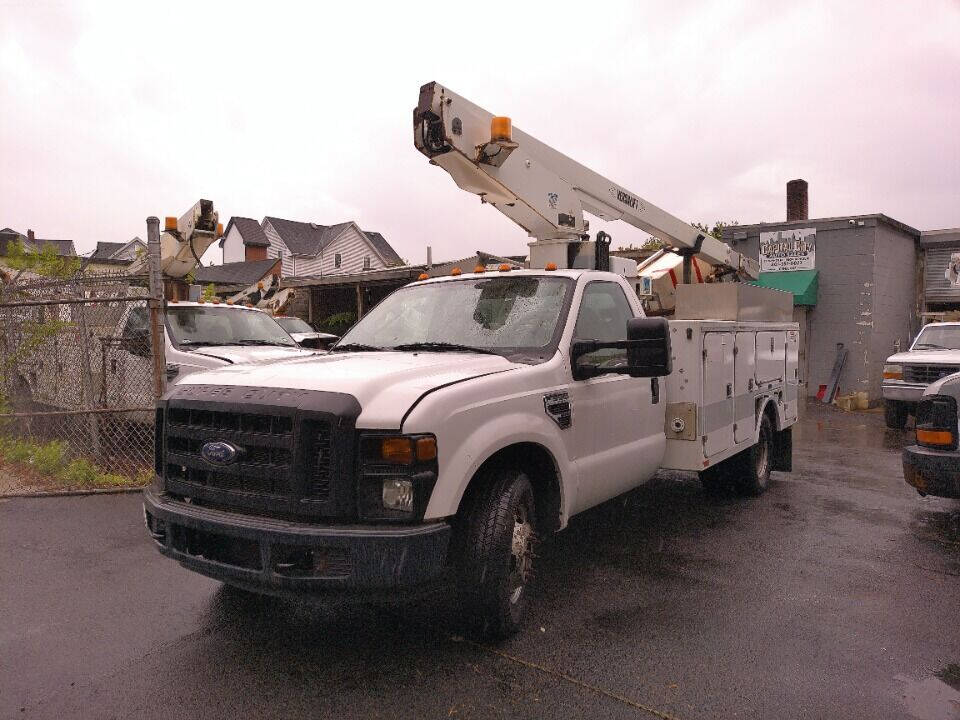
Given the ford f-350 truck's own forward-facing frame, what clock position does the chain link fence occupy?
The chain link fence is roughly at 3 o'clock from the ford f-350 truck.

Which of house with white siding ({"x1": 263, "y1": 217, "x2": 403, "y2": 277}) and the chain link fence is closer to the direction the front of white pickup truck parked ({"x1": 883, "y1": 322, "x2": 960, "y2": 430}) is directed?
the chain link fence

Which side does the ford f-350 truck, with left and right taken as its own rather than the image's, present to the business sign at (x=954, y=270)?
back

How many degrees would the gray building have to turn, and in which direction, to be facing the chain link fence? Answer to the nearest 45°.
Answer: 0° — it already faces it

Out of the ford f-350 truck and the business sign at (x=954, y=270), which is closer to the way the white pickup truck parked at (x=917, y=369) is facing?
the ford f-350 truck

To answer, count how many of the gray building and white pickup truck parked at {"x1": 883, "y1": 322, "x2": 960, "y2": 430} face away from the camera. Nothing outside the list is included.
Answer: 0

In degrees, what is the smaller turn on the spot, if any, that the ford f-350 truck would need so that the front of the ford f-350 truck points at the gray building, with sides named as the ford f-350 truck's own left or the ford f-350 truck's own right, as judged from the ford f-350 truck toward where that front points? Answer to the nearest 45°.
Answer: approximately 180°

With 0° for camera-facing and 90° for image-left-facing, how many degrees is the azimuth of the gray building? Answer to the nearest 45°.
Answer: approximately 45°

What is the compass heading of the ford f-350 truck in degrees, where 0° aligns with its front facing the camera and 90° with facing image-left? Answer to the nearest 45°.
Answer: approximately 45°

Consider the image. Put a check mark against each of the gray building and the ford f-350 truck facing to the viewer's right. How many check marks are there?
0

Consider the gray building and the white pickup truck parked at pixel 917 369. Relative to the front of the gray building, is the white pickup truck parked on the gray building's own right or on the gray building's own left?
on the gray building's own left
